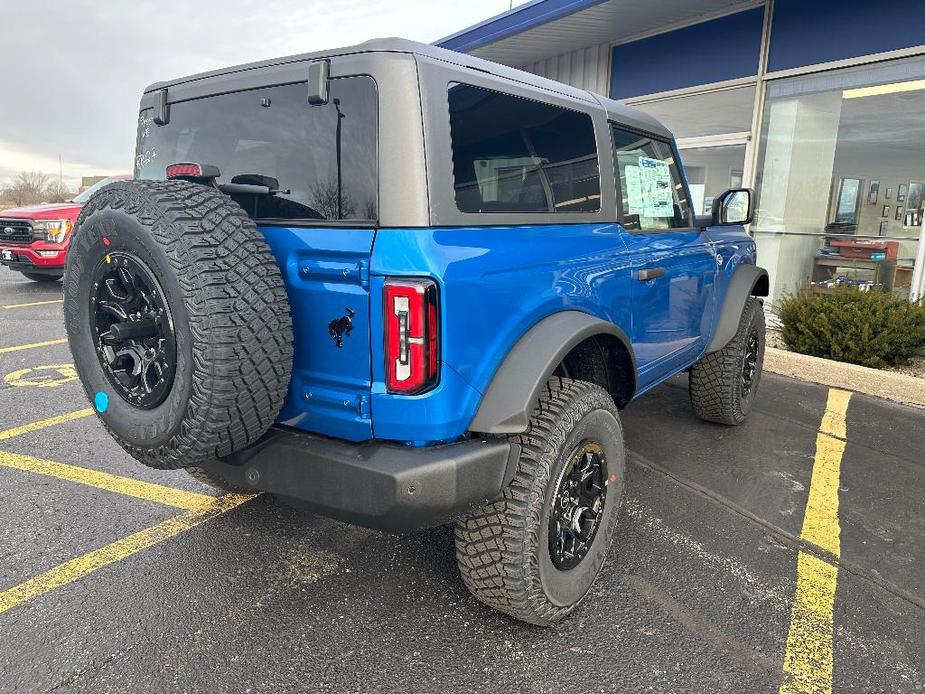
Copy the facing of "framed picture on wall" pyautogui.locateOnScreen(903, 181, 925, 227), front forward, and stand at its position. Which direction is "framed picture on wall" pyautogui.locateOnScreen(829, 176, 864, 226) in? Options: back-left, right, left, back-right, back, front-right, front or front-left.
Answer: back-right

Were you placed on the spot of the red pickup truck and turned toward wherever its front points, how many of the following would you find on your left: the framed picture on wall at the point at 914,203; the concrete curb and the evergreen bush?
3

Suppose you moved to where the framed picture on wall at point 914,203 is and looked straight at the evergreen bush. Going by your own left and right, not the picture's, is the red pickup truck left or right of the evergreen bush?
right

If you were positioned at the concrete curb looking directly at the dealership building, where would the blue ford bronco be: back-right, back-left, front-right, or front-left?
back-left

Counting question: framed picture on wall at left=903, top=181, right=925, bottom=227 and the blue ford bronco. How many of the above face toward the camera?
1

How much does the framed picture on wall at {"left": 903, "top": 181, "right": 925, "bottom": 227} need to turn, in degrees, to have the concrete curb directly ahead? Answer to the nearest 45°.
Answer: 0° — it already faces it

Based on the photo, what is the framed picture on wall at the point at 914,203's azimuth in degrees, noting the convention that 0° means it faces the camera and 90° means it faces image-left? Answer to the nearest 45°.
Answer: approximately 0°

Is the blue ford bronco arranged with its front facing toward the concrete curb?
yes

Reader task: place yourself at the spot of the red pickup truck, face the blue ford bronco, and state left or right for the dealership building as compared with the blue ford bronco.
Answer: left

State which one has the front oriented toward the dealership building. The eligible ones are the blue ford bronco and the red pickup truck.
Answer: the blue ford bronco

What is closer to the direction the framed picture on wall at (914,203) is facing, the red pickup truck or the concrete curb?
the concrete curb

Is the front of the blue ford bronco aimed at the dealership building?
yes
